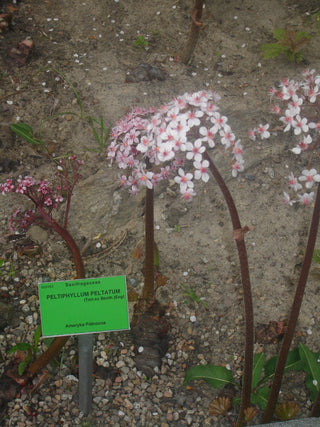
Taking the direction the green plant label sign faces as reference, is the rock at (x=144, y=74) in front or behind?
behind

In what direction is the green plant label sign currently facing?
toward the camera

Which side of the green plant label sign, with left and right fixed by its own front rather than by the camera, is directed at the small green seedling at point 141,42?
back
